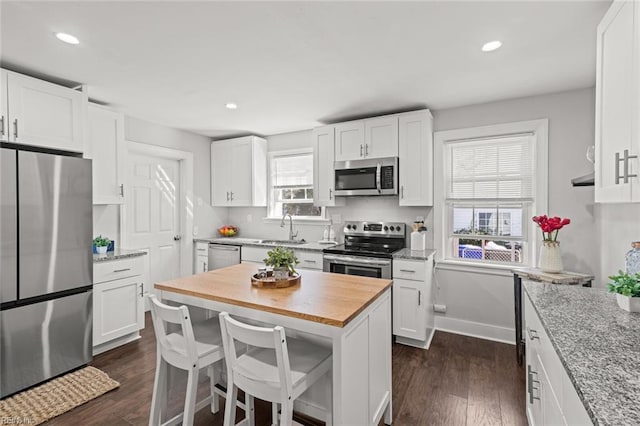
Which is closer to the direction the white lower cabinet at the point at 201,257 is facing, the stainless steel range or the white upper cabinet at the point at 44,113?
the white upper cabinet

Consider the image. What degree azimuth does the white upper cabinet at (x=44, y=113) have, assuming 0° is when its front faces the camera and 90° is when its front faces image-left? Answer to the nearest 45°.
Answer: approximately 315°

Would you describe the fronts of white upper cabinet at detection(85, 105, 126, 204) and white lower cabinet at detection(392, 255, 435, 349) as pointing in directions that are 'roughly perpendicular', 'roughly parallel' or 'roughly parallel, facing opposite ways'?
roughly perpendicular

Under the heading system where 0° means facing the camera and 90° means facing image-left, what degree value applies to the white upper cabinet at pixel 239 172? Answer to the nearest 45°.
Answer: approximately 45°

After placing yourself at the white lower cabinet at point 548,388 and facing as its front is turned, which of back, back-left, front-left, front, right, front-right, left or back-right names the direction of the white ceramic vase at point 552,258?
right

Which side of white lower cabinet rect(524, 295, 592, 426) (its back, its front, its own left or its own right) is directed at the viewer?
left

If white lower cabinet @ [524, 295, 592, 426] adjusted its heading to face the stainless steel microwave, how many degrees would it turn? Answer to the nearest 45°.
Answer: approximately 45° to its right

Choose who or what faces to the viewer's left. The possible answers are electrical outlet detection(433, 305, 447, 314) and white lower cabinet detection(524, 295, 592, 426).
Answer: the white lower cabinet

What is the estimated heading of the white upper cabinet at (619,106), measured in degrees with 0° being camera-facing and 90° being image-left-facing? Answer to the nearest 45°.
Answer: approximately 45°
